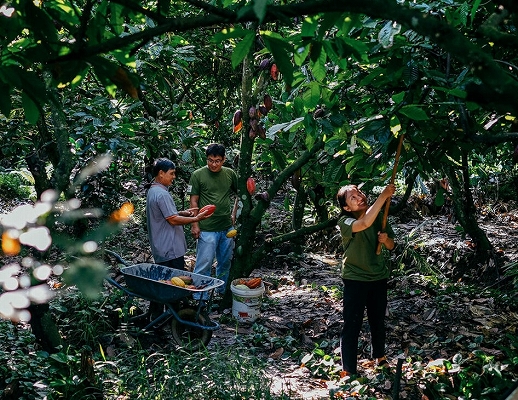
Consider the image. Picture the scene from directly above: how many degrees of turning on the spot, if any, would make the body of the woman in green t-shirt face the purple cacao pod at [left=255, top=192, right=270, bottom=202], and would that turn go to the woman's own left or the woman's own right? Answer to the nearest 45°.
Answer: approximately 180°

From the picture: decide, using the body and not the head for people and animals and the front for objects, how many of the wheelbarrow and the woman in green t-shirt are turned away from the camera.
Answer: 0

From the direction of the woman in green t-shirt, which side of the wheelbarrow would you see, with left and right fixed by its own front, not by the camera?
front

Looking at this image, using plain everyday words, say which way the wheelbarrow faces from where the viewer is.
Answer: facing the viewer and to the right of the viewer

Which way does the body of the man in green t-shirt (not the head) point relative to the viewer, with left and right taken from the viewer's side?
facing the viewer

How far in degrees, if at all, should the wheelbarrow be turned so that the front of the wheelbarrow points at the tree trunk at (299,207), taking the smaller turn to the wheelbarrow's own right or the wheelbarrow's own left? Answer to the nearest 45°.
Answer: approximately 90° to the wheelbarrow's own left

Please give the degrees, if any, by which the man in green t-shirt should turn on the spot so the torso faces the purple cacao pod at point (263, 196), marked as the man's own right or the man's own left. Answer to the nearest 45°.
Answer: approximately 45° to the man's own left

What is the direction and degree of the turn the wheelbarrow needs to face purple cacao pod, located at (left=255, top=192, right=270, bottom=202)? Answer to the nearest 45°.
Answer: approximately 90° to its left

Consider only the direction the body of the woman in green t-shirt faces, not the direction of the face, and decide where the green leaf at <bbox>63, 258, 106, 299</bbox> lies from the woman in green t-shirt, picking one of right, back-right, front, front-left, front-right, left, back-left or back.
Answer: front-right

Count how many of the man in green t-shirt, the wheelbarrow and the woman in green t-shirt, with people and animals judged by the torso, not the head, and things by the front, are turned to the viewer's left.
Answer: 0
